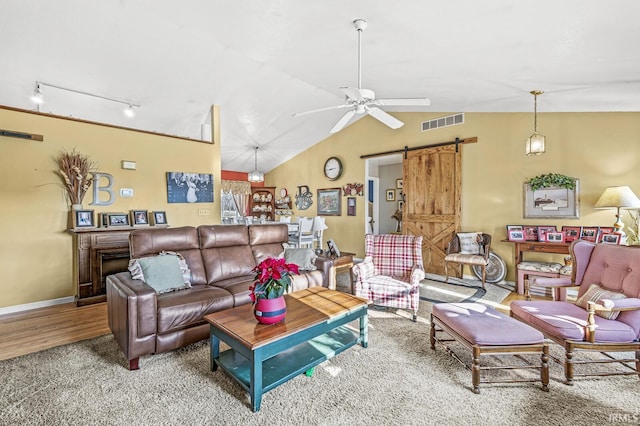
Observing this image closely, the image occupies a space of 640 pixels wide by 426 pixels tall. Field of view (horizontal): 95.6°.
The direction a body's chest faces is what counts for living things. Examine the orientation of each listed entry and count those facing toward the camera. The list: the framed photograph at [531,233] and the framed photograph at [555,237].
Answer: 2

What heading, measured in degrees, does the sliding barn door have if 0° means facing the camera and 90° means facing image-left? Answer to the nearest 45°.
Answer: approximately 45°

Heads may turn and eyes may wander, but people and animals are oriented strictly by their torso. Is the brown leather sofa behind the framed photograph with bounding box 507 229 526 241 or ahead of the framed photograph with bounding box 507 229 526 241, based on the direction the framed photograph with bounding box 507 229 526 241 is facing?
ahead

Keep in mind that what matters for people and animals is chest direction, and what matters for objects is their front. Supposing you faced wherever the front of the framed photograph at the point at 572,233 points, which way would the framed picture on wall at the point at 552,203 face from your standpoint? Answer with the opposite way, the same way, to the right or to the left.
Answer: the same way

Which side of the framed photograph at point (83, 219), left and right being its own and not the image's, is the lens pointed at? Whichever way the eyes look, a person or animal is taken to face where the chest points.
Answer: front

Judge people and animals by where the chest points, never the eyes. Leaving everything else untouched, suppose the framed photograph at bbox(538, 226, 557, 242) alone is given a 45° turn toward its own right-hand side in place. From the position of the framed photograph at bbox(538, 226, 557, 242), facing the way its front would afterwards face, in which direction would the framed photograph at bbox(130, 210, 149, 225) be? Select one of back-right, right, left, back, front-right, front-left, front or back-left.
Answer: front

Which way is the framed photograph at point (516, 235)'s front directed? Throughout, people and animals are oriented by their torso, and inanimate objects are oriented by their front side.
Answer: toward the camera

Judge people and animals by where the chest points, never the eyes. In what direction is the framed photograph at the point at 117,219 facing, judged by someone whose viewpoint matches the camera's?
facing the viewer

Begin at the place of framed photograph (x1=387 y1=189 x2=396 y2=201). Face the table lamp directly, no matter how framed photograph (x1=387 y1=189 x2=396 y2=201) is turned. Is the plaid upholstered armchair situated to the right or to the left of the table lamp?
right

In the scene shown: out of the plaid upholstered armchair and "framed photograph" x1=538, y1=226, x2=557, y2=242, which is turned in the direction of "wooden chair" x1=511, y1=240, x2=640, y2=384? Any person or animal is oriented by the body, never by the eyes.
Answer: the framed photograph

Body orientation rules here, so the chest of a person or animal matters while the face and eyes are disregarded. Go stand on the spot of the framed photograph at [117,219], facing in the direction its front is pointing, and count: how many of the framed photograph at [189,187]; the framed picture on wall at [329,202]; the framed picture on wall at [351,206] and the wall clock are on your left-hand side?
4

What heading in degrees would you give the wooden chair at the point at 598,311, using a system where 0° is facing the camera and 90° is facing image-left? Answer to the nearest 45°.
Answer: approximately 45°

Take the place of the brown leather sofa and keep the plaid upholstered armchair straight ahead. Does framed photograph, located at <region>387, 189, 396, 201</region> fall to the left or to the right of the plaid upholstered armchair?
left

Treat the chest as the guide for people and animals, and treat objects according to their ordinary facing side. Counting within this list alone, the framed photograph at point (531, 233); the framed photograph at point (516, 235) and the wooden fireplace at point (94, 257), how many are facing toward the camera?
3

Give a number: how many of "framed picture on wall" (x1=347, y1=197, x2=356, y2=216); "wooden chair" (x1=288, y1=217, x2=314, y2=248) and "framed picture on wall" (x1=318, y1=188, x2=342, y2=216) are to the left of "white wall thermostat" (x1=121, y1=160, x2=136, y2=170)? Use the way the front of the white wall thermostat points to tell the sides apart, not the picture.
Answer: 3
